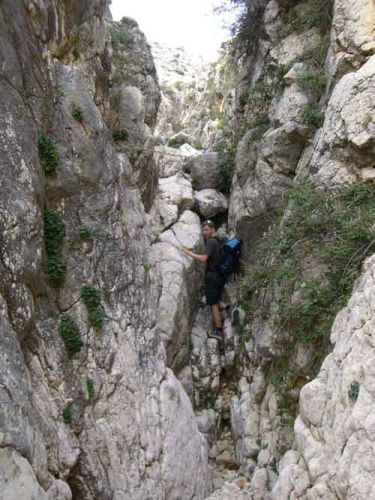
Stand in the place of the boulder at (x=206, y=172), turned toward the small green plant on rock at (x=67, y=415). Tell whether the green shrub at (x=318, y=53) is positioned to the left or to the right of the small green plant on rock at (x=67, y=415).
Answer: left

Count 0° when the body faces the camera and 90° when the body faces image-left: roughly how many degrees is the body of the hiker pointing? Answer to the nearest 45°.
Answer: approximately 90°

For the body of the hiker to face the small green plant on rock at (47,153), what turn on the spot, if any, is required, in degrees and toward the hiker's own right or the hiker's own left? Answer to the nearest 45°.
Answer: approximately 45° to the hiker's own left

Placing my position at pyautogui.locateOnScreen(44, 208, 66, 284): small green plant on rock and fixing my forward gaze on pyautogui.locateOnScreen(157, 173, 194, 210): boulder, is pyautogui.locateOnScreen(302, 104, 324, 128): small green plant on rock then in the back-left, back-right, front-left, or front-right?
front-right

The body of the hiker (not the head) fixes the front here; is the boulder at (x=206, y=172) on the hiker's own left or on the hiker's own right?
on the hiker's own right

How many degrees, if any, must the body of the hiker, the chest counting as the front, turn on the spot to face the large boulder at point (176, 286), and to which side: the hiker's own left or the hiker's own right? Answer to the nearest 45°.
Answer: approximately 45° to the hiker's own left

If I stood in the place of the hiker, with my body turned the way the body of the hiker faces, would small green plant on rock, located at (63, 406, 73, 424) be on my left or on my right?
on my left

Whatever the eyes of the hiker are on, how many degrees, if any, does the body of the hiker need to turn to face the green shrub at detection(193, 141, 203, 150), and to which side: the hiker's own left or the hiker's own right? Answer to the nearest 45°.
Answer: approximately 90° to the hiker's own right

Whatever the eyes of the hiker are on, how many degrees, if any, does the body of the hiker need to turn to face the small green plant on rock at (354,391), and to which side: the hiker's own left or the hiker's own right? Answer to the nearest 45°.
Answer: approximately 90° to the hiker's own left
